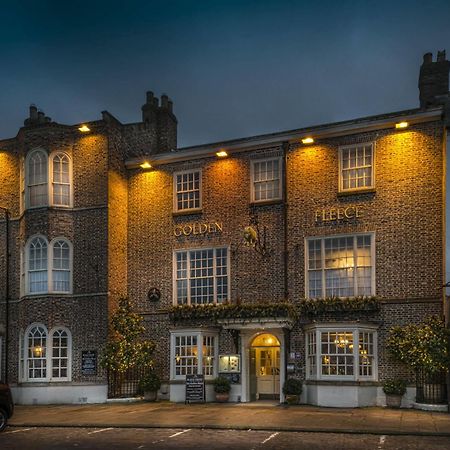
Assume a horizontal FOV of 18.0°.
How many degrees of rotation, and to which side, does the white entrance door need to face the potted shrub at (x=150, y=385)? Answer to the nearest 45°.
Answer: approximately 90° to its right

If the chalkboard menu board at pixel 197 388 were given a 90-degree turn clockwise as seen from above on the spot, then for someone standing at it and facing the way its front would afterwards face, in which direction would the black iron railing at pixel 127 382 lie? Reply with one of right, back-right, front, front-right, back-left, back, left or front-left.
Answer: front-right

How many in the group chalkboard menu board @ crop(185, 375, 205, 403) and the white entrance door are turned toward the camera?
2
